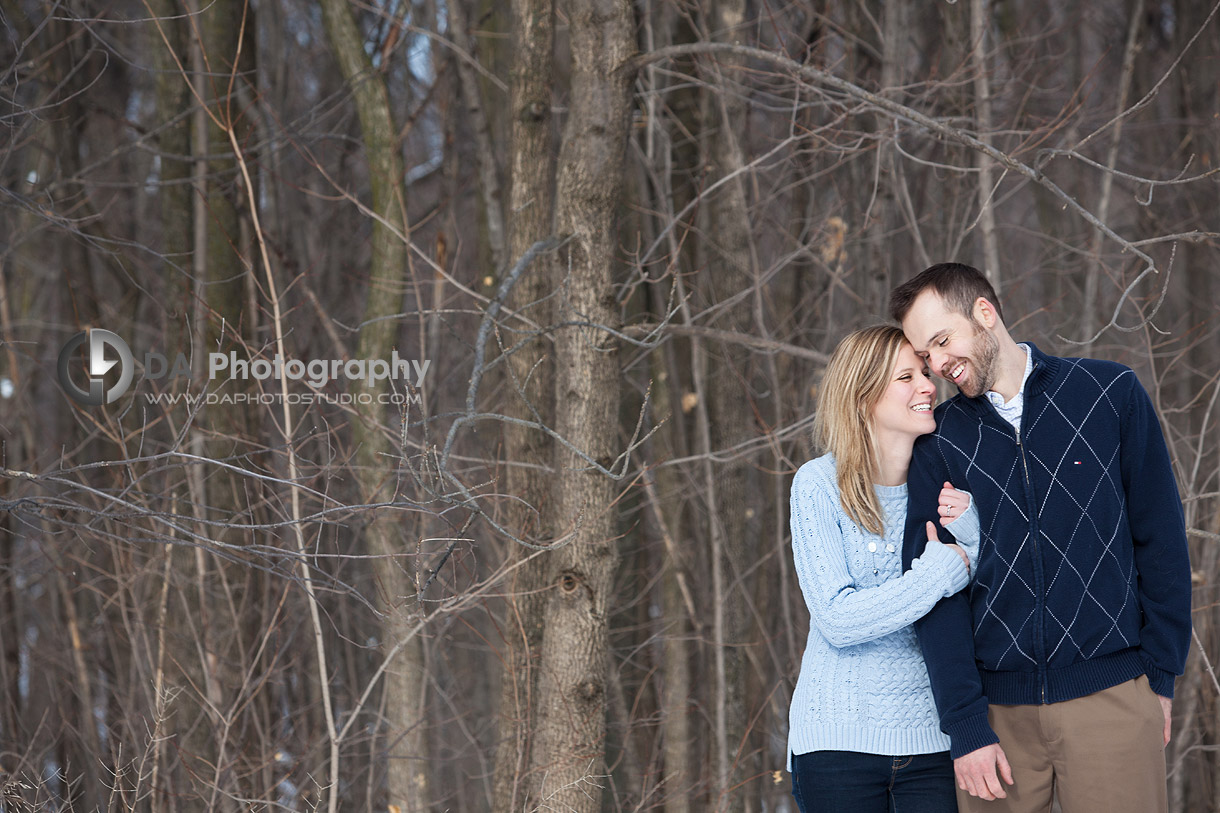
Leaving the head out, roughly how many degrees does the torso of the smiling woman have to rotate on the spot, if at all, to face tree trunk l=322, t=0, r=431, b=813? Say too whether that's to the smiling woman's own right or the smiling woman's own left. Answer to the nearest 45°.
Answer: approximately 180°

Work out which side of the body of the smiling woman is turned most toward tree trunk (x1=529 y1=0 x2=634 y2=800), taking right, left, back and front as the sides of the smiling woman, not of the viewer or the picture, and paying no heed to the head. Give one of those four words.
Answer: back

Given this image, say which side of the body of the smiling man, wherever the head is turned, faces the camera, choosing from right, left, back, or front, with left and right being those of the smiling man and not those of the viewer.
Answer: front

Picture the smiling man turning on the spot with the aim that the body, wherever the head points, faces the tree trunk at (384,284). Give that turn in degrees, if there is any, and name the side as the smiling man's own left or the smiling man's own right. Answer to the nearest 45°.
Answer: approximately 135° to the smiling man's own right

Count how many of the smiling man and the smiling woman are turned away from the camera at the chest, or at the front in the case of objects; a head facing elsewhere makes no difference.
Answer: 0

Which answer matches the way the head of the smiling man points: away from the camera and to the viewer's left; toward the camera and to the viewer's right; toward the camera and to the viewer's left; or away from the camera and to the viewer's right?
toward the camera and to the viewer's left

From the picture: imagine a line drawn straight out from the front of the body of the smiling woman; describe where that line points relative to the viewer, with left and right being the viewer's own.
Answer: facing the viewer and to the right of the viewer
